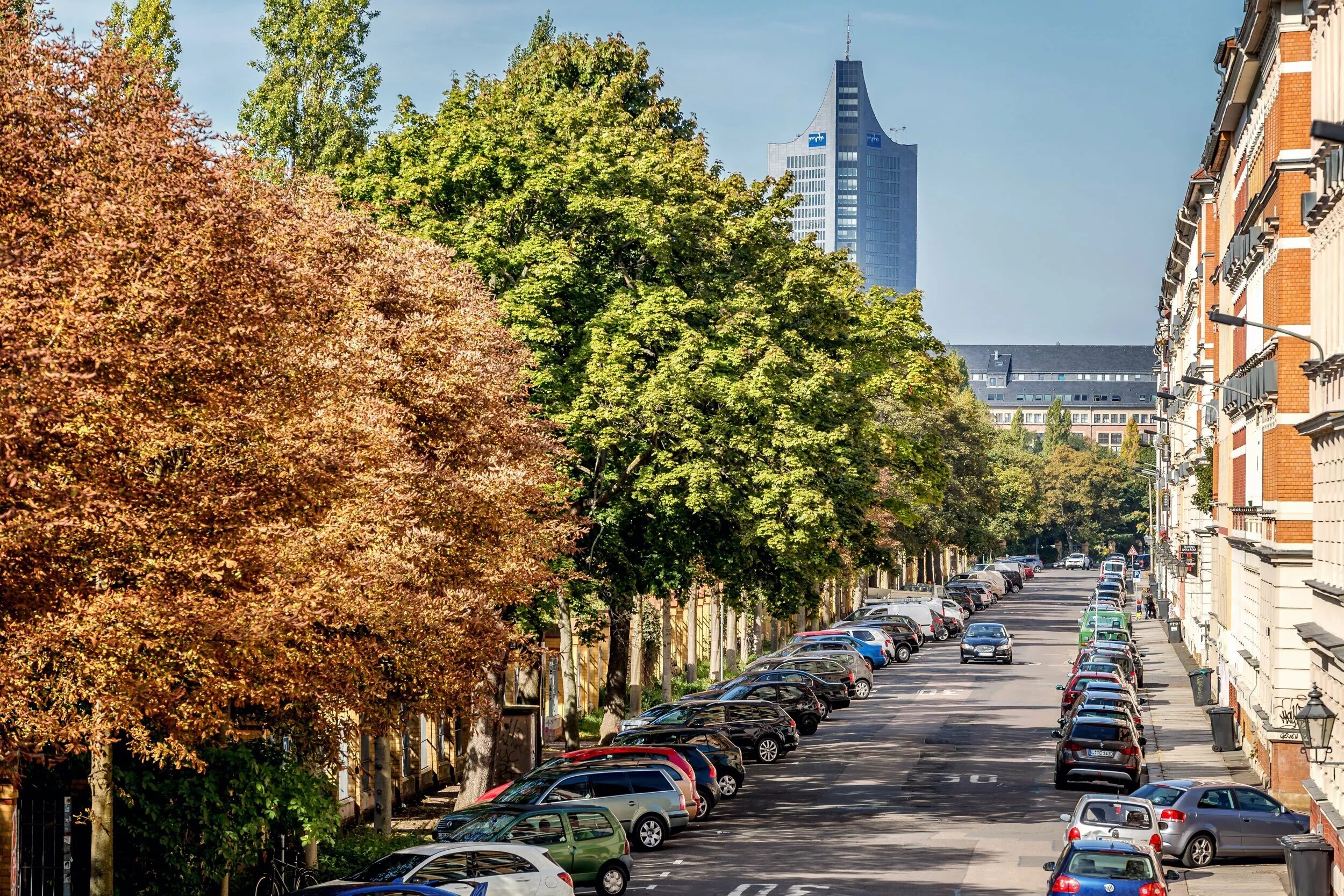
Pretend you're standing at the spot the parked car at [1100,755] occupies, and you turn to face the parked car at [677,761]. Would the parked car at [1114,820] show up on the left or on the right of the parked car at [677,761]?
left

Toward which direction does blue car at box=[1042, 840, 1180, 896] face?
away from the camera

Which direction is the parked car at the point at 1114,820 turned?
away from the camera

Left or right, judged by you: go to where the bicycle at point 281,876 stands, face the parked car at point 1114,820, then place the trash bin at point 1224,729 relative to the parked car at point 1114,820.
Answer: left

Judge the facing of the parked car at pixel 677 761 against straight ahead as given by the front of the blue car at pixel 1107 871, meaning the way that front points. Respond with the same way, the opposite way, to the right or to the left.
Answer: to the left

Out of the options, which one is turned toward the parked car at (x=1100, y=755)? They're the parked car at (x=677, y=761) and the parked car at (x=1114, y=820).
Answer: the parked car at (x=1114, y=820)

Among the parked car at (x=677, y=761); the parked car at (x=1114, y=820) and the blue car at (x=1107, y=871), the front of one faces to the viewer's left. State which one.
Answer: the parked car at (x=677, y=761)

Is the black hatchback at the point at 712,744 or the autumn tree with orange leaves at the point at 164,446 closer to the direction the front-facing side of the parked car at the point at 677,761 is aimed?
the autumn tree with orange leaves

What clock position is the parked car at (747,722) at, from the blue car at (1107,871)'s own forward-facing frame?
The parked car is roughly at 11 o'clock from the blue car.

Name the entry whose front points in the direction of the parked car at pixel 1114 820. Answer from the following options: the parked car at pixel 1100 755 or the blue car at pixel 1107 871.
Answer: the blue car

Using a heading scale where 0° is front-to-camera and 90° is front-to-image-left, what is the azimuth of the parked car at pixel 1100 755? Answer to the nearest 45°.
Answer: approximately 180°

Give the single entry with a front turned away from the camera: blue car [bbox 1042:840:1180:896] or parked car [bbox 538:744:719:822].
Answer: the blue car

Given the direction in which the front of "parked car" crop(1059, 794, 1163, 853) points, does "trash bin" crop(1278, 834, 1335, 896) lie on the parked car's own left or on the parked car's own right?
on the parked car's own right

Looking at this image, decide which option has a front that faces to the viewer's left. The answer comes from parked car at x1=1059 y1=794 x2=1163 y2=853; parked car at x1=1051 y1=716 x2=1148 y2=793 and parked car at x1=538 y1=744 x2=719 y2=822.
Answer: parked car at x1=538 y1=744 x2=719 y2=822
